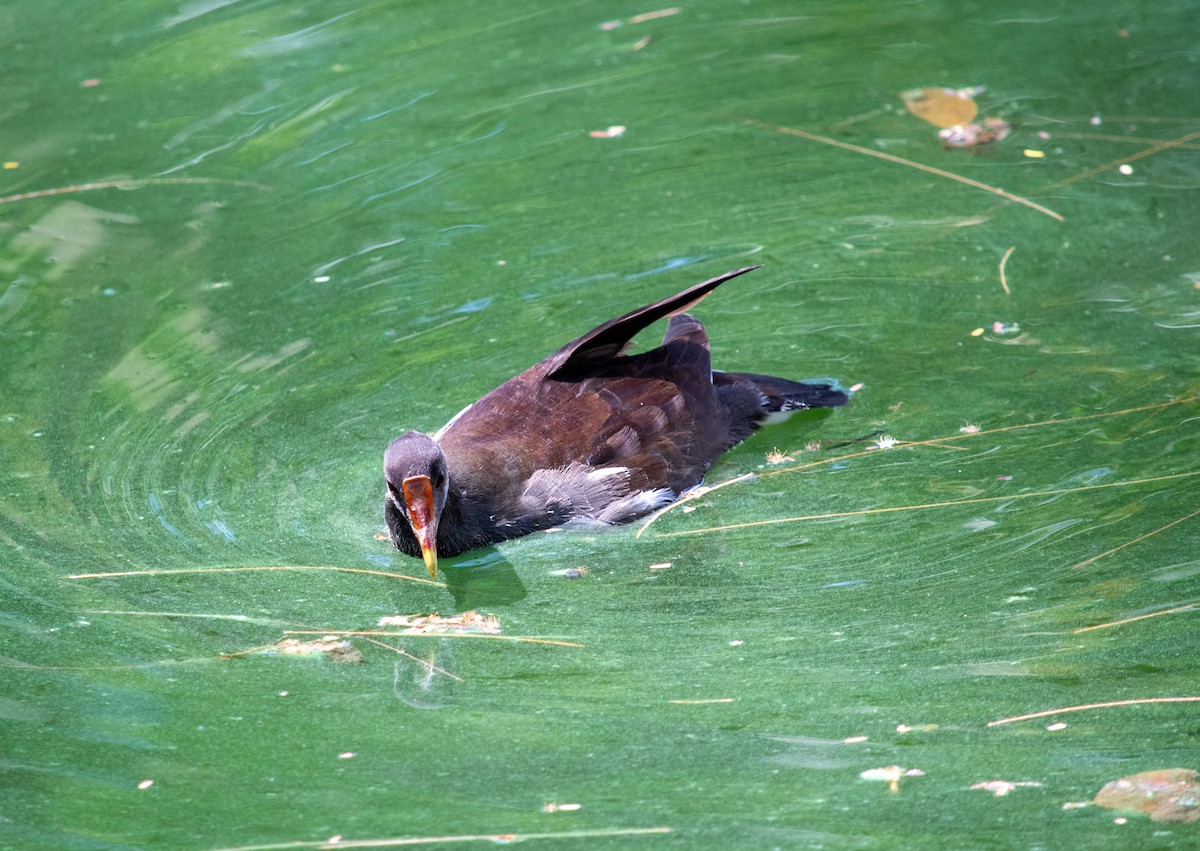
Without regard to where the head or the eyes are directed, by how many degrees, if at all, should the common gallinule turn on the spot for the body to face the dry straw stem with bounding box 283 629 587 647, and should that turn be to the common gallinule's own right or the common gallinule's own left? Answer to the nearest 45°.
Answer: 0° — it already faces it

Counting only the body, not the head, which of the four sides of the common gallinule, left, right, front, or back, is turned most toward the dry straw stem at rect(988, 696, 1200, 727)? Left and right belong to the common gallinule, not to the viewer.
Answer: left

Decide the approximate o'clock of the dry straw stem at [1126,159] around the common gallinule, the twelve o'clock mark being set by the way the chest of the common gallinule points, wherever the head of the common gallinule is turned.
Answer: The dry straw stem is roughly at 6 o'clock from the common gallinule.

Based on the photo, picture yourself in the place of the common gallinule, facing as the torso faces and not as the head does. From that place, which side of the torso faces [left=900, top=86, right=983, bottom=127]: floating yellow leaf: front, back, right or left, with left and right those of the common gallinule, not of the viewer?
back

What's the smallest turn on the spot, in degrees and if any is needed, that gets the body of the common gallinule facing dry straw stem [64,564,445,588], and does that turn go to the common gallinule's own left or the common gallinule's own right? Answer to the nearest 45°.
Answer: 0° — it already faces it

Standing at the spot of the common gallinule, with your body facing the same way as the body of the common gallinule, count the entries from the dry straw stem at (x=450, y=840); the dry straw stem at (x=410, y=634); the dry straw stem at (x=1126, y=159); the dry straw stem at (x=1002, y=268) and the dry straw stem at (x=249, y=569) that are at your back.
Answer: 2

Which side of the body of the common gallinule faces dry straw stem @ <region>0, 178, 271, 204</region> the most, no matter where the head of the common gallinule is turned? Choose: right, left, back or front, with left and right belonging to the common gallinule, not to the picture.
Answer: right

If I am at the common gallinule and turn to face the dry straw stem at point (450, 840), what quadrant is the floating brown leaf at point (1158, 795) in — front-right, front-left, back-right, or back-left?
front-left

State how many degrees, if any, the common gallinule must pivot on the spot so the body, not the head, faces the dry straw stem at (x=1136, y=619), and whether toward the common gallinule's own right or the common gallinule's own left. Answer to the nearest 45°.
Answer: approximately 90° to the common gallinule's own left

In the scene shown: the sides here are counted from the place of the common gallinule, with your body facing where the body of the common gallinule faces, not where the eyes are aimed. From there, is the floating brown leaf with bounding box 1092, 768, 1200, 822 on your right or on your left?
on your left

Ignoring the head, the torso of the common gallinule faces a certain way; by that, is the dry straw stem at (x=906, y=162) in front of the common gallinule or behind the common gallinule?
behind

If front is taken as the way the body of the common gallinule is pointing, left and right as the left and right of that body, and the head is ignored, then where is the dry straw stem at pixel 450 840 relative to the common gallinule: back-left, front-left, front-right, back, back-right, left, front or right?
front-left

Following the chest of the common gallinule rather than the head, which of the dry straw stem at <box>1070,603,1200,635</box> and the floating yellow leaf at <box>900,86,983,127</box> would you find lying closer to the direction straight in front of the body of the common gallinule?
the dry straw stem

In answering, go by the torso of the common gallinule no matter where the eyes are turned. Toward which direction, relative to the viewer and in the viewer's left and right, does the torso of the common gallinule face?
facing the viewer and to the left of the viewer

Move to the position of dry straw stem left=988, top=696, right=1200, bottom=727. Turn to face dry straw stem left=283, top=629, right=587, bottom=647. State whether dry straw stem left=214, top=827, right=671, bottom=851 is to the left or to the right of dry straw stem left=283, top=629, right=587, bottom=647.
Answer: left
